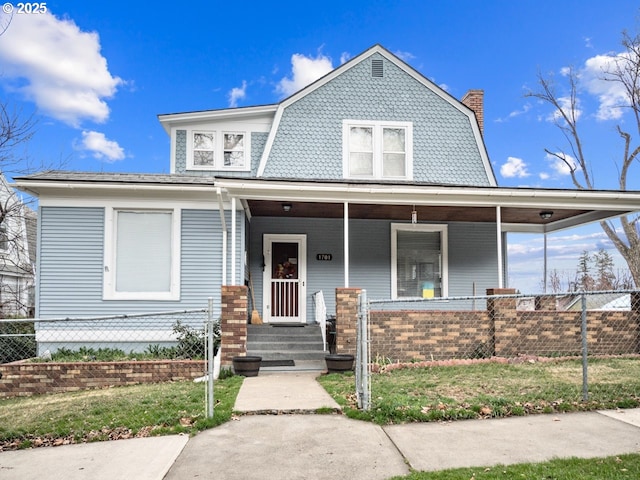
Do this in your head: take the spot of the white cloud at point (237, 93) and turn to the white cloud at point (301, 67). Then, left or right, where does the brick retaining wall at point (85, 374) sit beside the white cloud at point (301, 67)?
right

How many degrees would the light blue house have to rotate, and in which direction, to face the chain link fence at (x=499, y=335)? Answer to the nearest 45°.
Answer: approximately 45° to its left

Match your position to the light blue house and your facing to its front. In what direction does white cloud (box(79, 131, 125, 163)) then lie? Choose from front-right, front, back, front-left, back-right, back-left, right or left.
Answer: back-right

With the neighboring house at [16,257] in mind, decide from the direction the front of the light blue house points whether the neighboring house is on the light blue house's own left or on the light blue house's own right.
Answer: on the light blue house's own right

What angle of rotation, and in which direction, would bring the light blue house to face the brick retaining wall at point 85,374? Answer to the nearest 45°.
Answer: approximately 45° to its right

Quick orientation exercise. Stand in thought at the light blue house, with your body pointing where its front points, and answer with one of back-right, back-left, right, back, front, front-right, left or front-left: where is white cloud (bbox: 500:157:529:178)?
back-left

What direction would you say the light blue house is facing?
toward the camera

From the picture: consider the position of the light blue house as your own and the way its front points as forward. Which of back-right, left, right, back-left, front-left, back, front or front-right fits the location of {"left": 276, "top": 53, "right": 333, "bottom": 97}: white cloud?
back

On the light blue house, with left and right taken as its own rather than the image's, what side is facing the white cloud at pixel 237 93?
back

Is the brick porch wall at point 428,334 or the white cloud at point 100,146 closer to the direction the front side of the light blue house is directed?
the brick porch wall

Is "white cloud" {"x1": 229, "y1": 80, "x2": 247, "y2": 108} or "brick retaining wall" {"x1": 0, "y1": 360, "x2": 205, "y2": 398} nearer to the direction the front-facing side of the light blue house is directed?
the brick retaining wall
